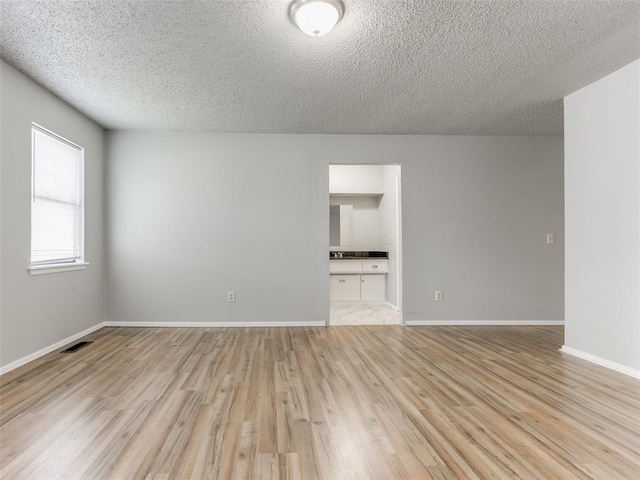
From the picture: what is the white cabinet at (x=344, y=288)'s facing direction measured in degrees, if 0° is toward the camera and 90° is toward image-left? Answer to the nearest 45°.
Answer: approximately 0°

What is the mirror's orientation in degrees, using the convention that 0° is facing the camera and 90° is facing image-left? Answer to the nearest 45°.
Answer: approximately 0°

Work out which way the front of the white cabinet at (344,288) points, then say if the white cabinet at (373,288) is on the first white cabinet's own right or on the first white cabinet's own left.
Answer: on the first white cabinet's own left

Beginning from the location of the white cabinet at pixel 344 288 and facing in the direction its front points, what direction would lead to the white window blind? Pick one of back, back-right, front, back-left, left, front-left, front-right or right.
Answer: front-right

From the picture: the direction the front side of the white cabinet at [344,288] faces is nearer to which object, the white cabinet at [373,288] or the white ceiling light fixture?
the white ceiling light fixture

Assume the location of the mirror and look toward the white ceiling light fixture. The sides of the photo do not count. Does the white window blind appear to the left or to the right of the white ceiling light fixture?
right
